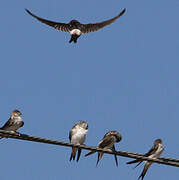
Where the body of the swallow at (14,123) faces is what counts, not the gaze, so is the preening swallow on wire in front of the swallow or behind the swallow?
in front

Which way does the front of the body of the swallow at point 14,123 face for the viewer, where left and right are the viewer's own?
facing the viewer and to the right of the viewer
